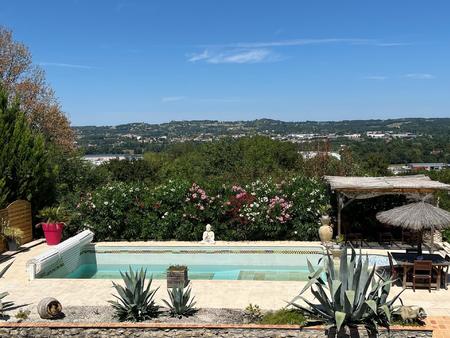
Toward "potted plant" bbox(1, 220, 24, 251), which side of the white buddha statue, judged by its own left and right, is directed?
right

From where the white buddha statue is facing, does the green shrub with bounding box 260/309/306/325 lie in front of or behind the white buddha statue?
in front

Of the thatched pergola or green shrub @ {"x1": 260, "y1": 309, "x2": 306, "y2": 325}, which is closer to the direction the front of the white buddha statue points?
the green shrub

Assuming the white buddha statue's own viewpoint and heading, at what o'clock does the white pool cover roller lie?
The white pool cover roller is roughly at 2 o'clock from the white buddha statue.

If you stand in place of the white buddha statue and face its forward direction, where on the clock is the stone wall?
The stone wall is roughly at 12 o'clock from the white buddha statue.

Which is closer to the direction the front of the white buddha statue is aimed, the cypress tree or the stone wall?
the stone wall

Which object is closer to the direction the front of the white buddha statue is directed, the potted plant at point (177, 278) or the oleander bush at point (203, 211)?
the potted plant

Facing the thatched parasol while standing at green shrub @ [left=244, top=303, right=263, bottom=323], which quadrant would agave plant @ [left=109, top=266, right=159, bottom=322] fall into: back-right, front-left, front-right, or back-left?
back-left

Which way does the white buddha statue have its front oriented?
toward the camera

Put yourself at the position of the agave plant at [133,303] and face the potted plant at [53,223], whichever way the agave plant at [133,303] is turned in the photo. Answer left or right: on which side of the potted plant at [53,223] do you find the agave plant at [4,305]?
left

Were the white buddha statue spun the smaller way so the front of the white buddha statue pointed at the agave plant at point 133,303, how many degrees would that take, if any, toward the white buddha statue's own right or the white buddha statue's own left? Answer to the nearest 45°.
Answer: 0° — it already faces it

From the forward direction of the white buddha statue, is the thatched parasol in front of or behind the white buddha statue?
in front

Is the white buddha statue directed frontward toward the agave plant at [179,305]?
yes

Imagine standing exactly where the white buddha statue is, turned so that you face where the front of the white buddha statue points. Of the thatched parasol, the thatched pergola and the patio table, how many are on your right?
0
